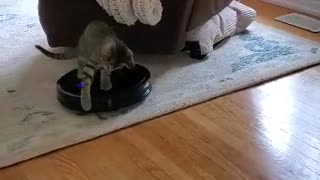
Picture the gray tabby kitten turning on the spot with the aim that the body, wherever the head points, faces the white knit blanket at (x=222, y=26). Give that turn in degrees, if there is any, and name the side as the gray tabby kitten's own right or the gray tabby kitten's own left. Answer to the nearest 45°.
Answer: approximately 45° to the gray tabby kitten's own left

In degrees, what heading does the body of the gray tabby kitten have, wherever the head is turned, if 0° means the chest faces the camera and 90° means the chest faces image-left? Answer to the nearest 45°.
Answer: approximately 270°

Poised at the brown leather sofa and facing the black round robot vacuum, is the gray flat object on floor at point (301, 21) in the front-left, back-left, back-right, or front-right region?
back-left
